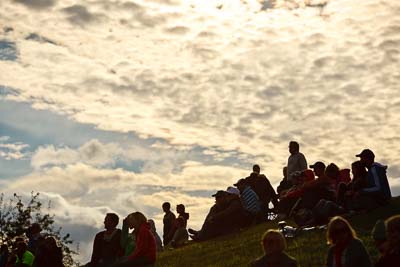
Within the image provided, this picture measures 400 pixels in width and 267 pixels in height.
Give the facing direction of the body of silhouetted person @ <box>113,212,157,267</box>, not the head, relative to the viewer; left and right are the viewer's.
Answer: facing to the left of the viewer

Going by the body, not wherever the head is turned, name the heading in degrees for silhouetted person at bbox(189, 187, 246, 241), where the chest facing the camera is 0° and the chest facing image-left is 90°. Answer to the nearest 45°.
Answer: approximately 90°

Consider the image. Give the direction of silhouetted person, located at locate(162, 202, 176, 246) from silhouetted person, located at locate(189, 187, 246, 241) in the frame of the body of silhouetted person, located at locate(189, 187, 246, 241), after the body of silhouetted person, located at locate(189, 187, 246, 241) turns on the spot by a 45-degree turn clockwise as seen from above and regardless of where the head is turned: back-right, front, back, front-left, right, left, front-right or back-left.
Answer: front

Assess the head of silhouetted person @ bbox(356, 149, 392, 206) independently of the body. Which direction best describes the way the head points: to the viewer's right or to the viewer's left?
to the viewer's left

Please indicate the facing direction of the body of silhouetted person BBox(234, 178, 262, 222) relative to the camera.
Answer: to the viewer's left

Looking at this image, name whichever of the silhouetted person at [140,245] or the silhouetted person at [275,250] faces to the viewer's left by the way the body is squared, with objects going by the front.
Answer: the silhouetted person at [140,245]

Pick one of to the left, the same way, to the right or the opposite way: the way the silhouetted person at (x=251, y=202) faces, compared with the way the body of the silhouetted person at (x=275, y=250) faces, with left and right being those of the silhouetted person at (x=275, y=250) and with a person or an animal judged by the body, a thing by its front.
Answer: to the left

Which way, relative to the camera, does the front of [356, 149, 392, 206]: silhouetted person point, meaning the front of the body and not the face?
to the viewer's left

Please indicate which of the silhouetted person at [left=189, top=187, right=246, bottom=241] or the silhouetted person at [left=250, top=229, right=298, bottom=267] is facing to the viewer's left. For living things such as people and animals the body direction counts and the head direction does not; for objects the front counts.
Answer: the silhouetted person at [left=189, top=187, right=246, bottom=241]

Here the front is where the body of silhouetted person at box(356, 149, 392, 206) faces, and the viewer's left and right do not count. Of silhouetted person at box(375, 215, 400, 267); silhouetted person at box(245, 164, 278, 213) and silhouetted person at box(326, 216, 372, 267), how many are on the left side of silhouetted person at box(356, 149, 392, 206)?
2
